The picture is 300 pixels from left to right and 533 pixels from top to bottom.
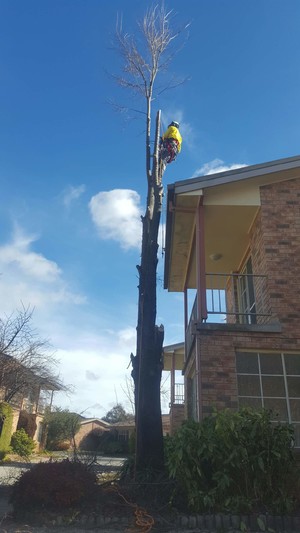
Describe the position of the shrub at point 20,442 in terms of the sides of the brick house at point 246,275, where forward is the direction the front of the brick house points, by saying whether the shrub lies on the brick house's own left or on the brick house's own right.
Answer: on the brick house's own right

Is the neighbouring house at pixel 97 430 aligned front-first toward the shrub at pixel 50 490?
yes

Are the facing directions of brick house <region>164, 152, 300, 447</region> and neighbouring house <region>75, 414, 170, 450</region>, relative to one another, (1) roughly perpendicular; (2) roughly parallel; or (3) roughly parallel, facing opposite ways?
roughly perpendicular

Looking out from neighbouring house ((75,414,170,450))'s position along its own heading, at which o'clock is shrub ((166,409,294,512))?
The shrub is roughly at 12 o'clock from the neighbouring house.

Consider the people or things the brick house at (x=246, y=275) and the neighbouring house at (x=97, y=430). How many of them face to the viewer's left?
1

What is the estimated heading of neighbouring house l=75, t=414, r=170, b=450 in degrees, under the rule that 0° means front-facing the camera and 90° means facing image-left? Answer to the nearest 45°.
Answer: approximately 0°

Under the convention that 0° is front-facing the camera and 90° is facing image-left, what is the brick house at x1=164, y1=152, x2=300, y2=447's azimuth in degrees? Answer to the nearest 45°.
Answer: approximately 90°
